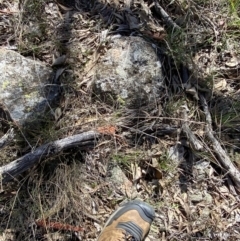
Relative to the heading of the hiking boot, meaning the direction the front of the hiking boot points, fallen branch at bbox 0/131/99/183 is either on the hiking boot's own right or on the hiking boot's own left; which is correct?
on the hiking boot's own left

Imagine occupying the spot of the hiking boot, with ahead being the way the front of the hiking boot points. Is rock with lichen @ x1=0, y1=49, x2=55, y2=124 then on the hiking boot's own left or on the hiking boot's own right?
on the hiking boot's own left

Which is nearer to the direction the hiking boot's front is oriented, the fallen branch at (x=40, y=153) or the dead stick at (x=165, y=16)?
the dead stick

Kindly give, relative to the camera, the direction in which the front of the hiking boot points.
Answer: facing away from the viewer and to the right of the viewer

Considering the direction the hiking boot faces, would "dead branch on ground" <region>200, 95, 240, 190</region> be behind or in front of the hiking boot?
in front

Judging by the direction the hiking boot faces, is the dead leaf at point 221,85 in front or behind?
in front
